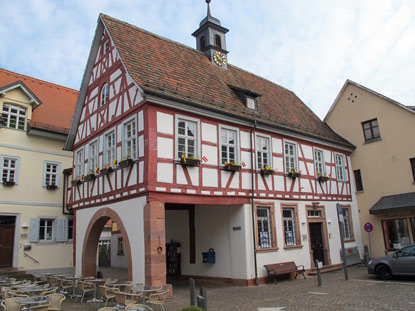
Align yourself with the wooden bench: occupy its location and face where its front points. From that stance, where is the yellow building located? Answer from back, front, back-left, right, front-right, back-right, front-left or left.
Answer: back-right

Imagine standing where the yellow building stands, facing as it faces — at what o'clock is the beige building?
The beige building is roughly at 10 o'clock from the yellow building.

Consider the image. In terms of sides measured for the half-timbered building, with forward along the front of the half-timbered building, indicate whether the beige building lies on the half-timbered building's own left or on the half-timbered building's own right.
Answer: on the half-timbered building's own left

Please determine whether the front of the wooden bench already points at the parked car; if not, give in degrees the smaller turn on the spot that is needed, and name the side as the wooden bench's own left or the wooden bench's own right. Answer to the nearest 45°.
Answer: approximately 45° to the wooden bench's own left

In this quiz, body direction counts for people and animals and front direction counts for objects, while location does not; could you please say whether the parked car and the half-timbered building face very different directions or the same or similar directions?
very different directions

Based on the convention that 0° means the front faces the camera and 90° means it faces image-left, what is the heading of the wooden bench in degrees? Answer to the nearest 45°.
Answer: approximately 315°
